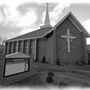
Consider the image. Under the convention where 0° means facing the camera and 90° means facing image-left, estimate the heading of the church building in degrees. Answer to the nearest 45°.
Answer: approximately 315°
